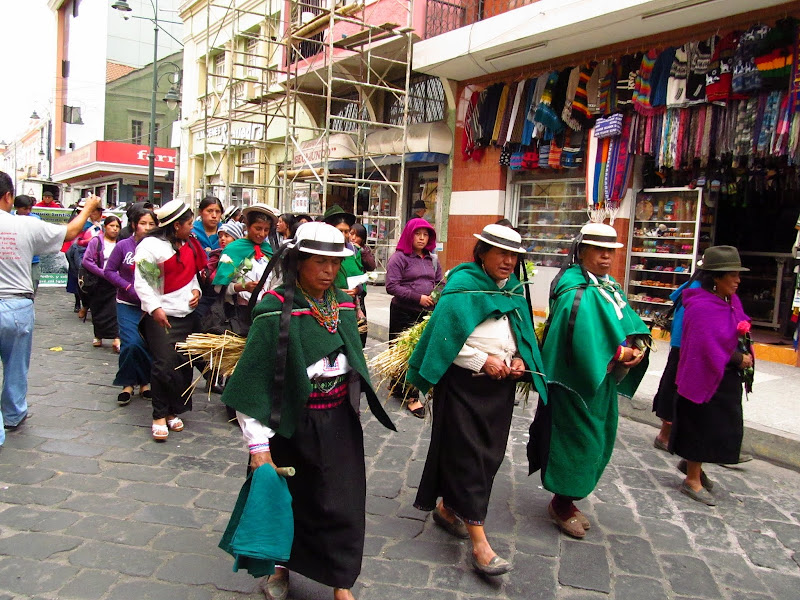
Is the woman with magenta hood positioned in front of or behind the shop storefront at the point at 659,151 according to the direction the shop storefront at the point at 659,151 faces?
in front

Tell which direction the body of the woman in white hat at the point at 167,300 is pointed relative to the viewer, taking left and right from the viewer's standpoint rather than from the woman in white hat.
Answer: facing the viewer and to the right of the viewer

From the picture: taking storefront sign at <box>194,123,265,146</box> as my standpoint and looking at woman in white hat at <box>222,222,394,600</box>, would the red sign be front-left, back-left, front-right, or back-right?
back-right

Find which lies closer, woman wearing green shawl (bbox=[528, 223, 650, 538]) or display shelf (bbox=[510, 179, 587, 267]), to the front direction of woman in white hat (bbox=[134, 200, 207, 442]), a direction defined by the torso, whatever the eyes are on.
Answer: the woman wearing green shawl

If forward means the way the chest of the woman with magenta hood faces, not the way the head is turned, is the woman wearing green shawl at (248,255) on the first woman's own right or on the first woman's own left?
on the first woman's own right

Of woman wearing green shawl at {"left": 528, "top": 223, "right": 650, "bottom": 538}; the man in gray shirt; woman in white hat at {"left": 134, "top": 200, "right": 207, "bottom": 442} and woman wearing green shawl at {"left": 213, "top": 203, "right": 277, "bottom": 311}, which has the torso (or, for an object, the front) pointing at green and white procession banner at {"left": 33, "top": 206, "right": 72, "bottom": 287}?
the man in gray shirt

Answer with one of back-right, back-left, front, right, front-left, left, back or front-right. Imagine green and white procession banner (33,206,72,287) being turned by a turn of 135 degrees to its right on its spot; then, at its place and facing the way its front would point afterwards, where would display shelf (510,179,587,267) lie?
back

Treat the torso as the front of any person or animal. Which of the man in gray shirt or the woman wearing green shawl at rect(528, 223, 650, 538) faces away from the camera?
the man in gray shirt

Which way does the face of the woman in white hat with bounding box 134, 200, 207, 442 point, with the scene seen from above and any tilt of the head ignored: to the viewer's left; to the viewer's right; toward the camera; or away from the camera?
to the viewer's right

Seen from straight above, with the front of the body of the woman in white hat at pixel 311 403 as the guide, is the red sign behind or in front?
behind
